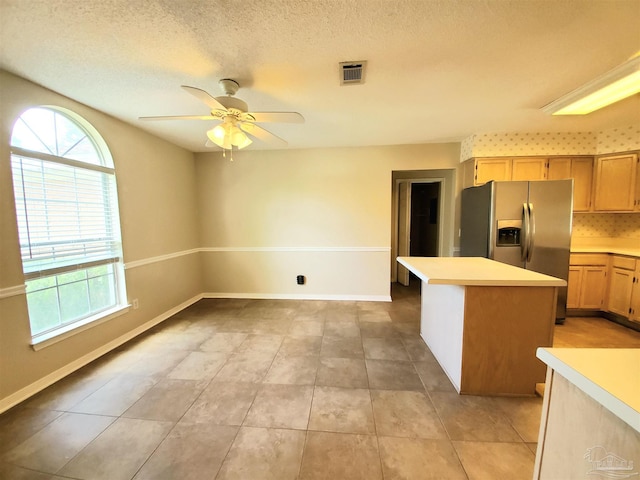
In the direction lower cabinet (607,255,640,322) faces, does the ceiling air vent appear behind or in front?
in front

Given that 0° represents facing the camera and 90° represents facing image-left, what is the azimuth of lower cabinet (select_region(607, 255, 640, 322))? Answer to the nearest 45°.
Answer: approximately 45°

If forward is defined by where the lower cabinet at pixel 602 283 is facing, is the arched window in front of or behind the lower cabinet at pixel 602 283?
in front

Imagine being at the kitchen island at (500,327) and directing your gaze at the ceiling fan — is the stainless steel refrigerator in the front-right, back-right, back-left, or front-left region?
back-right

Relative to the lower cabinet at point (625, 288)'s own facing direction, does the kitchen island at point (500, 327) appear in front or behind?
in front
